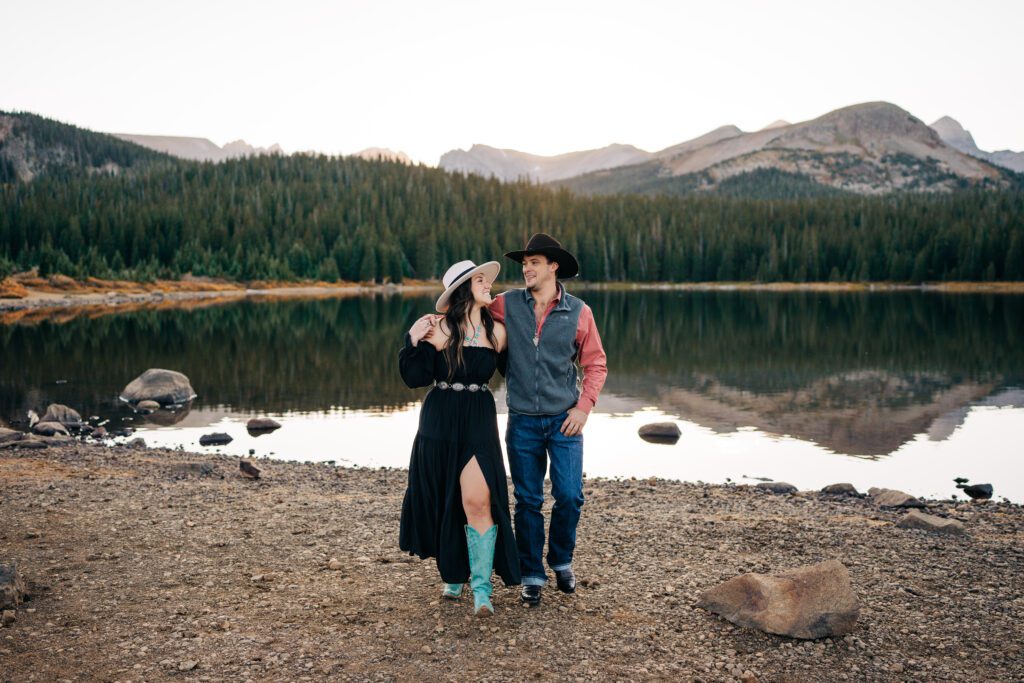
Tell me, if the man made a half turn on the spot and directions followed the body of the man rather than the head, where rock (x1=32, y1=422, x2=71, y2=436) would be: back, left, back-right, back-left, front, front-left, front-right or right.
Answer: front-left

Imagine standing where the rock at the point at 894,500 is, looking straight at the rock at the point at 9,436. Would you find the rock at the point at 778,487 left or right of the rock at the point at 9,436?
right

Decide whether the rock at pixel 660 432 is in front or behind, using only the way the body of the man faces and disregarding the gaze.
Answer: behind

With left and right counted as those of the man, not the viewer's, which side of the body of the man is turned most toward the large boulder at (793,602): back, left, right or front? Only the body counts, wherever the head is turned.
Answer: left

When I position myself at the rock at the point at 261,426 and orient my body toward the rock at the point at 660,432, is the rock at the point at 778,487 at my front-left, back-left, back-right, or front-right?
front-right

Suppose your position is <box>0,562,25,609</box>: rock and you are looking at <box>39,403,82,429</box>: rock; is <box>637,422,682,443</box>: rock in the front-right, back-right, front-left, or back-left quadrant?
front-right

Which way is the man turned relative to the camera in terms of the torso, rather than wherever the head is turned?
toward the camera

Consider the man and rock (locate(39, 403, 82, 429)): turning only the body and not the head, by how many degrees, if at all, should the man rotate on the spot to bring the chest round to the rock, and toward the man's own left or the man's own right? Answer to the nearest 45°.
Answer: approximately 135° to the man's own right

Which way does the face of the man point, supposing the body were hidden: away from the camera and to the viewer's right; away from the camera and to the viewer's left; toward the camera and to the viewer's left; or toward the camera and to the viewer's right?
toward the camera and to the viewer's left

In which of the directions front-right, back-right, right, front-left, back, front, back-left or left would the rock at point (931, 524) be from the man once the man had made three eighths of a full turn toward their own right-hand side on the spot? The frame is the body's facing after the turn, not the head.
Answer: right

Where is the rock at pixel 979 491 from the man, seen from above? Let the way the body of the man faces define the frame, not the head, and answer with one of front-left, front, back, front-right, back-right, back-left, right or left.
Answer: back-left

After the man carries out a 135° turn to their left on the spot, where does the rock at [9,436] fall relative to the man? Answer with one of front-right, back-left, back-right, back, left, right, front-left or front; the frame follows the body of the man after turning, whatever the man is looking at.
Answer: left

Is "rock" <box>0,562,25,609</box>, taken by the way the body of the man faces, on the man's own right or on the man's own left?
on the man's own right

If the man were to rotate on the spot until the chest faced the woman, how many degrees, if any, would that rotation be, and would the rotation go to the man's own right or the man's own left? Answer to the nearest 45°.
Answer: approximately 45° to the man's own right

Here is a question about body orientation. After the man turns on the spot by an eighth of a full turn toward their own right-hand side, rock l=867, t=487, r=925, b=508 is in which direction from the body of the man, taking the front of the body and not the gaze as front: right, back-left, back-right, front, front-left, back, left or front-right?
back

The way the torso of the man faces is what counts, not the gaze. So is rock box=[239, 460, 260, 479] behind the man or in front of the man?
behind

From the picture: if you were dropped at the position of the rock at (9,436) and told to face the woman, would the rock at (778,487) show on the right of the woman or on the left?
left
